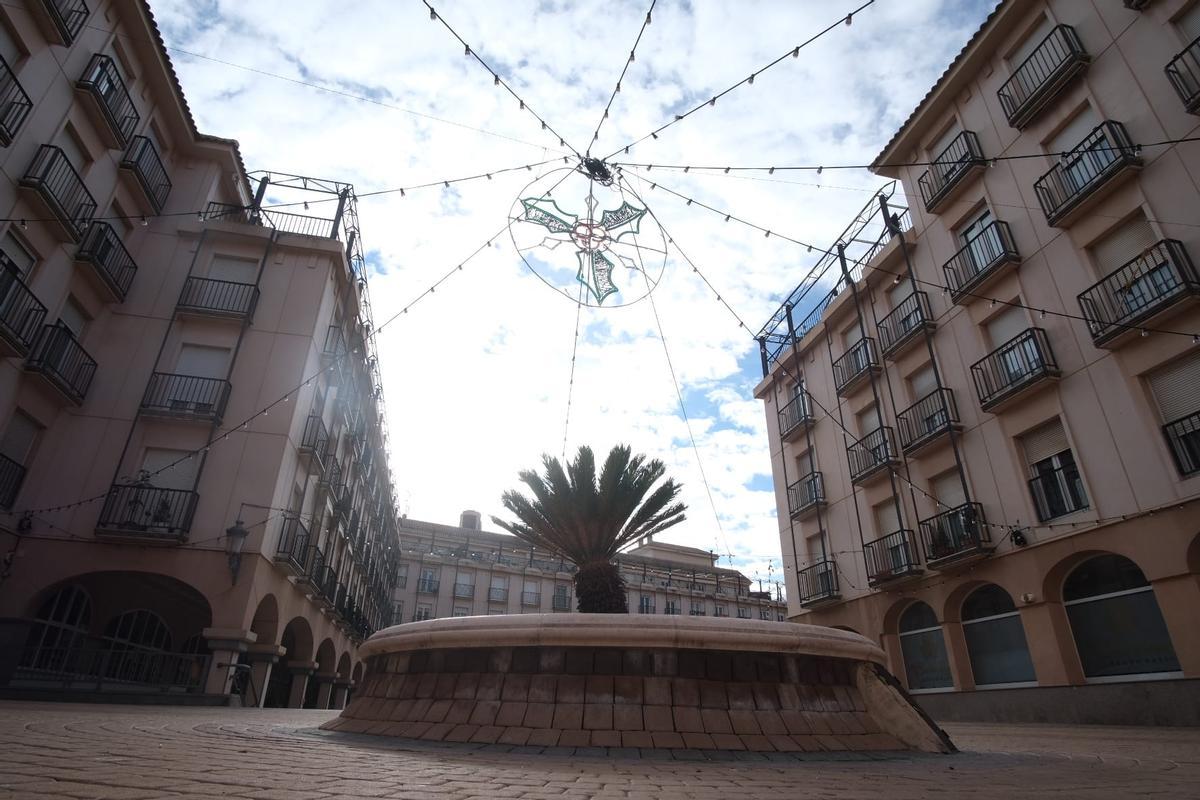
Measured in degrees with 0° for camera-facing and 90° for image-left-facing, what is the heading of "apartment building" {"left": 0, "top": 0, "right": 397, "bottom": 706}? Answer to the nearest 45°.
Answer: approximately 315°

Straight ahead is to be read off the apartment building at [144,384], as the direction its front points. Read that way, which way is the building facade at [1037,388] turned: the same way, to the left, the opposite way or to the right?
the opposite way

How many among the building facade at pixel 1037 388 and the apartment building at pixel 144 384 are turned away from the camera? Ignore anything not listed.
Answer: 0

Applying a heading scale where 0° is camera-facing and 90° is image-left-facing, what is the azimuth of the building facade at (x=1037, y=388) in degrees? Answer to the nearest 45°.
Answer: approximately 45°

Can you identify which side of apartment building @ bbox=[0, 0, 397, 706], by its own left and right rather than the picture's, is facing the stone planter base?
front

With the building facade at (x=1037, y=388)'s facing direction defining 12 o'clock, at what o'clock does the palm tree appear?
The palm tree is roughly at 12 o'clock from the building facade.

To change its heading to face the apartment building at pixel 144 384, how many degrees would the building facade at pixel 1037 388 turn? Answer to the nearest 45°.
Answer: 0° — it already faces it

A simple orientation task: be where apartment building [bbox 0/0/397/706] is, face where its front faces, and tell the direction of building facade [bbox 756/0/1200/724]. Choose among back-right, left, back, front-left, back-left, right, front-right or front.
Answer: front
